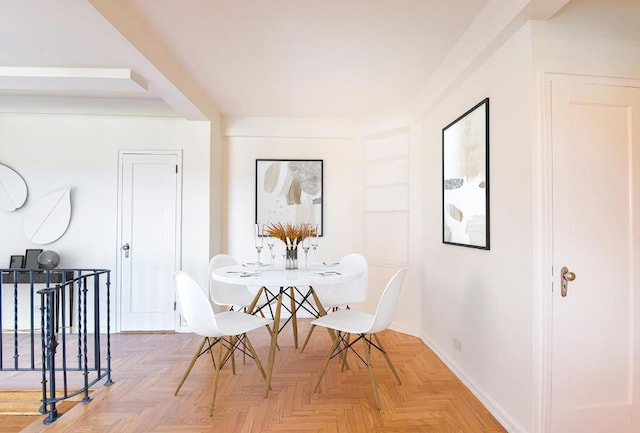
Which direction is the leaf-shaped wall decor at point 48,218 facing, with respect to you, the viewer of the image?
facing the viewer

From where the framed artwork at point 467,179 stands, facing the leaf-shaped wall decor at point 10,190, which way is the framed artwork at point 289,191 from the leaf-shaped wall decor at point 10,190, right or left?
right

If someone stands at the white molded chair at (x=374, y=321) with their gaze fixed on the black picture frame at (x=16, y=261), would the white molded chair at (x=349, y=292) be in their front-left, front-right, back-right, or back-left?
front-right

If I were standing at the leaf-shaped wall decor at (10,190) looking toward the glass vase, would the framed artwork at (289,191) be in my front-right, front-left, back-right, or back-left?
front-left

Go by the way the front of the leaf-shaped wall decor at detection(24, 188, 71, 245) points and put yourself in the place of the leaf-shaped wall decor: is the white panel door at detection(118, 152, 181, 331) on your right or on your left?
on your left

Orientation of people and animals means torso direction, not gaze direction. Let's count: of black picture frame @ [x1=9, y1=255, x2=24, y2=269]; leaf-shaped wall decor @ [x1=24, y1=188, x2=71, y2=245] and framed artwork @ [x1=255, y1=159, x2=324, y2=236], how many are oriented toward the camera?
3

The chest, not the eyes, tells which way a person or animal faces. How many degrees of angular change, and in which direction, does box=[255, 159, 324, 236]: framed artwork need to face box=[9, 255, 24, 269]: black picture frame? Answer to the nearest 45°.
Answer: approximately 90° to its right

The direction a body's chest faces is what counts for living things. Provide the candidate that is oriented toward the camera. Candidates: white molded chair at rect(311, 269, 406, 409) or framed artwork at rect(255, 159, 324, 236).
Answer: the framed artwork

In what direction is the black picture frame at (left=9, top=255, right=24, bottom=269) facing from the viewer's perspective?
toward the camera

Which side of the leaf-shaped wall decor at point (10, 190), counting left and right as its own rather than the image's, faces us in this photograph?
front

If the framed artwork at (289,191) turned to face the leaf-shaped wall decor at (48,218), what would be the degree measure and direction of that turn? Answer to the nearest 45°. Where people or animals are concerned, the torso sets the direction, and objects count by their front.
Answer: approximately 90° to its right

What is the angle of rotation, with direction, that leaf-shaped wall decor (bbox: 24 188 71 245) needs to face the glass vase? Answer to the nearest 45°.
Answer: approximately 45° to its left

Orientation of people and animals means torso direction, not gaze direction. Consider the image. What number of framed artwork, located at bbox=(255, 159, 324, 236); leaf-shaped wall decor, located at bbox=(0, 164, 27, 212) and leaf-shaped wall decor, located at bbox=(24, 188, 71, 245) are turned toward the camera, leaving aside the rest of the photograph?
3

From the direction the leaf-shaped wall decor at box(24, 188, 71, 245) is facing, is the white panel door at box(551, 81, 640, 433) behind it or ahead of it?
ahead

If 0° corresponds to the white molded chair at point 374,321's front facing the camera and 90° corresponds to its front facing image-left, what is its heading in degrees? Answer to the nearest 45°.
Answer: approximately 135°
